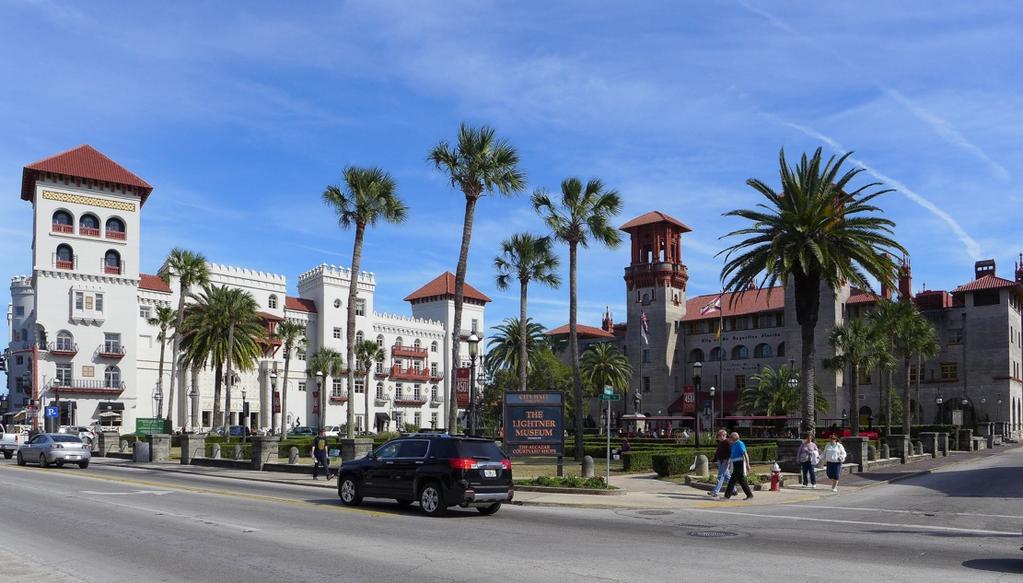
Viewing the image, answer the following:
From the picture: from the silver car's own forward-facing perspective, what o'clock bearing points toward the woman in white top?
The woman in white top is roughly at 6 o'clock from the silver car.

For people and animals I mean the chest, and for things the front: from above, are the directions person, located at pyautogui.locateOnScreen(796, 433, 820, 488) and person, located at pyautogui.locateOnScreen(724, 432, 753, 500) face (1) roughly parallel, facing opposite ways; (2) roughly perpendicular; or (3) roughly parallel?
roughly perpendicular

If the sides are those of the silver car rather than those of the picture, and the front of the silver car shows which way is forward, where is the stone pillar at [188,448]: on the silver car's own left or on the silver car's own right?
on the silver car's own right

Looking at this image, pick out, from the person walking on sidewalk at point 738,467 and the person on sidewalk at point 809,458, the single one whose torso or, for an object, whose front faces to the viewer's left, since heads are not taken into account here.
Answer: the person walking on sidewalk at point 738,467

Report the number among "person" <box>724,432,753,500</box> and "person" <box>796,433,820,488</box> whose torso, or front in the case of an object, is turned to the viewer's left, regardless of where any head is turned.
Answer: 1

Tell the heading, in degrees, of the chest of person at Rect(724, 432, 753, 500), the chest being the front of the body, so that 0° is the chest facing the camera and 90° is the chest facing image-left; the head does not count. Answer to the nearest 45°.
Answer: approximately 90°
